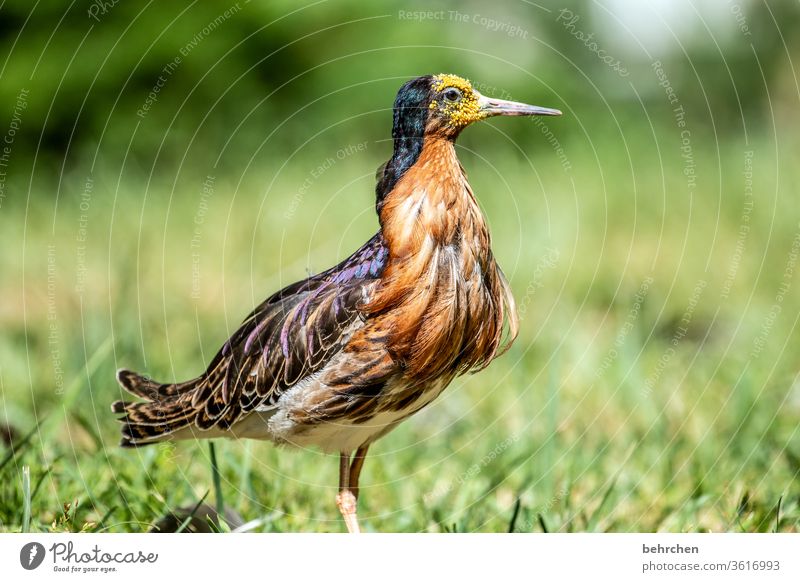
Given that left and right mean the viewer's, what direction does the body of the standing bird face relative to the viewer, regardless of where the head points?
facing to the right of the viewer
